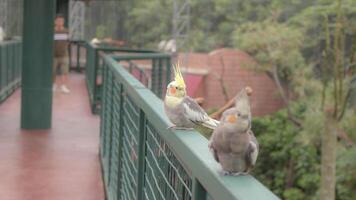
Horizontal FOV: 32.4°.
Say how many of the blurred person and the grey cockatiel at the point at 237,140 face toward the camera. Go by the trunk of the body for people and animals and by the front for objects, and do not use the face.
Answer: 2

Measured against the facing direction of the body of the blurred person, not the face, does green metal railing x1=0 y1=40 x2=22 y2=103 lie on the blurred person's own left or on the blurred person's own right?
on the blurred person's own right

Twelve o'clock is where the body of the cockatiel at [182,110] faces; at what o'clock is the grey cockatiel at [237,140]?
The grey cockatiel is roughly at 10 o'clock from the cockatiel.

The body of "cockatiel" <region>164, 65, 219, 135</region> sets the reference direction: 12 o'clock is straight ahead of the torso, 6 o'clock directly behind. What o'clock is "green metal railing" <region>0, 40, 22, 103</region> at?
The green metal railing is roughly at 4 o'clock from the cockatiel.

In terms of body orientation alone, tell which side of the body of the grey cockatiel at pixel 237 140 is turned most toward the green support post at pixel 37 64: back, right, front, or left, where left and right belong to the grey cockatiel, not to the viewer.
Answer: back

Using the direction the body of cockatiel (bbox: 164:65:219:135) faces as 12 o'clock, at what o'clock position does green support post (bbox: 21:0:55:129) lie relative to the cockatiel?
The green support post is roughly at 4 o'clock from the cockatiel.

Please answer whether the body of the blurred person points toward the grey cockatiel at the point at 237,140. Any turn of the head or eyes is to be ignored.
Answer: yes

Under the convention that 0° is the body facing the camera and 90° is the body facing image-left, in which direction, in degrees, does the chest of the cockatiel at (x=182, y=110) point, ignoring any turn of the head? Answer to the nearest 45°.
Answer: approximately 45°
